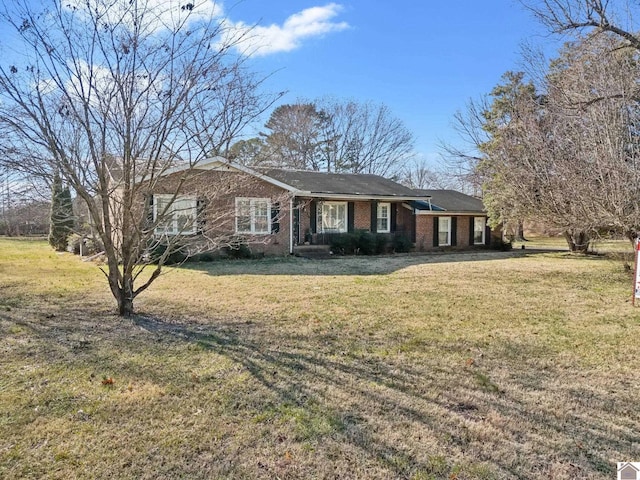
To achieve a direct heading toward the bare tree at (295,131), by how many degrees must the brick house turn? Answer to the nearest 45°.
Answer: approximately 135° to its left

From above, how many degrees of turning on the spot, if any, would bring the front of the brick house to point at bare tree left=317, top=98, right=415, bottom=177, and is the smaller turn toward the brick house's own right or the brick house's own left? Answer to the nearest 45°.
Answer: approximately 135° to the brick house's own left

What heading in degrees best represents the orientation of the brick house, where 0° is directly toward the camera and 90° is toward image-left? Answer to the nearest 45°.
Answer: approximately 315°

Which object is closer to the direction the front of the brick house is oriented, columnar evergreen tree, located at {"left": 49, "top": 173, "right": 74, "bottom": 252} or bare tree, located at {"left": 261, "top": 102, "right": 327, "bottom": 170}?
the columnar evergreen tree

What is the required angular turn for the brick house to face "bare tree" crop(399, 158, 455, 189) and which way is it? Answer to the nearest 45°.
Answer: approximately 135° to its left
